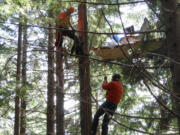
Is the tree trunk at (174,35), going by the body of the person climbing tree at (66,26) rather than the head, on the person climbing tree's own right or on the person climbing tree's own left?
on the person climbing tree's own right

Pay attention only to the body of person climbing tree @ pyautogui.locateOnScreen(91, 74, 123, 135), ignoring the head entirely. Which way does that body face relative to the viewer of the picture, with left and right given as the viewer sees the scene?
facing away from the viewer and to the left of the viewer
